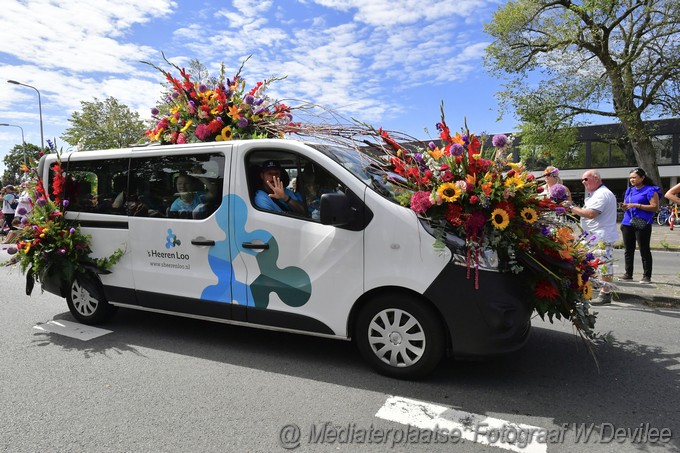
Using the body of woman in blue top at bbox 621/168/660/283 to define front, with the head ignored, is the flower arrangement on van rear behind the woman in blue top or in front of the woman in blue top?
in front

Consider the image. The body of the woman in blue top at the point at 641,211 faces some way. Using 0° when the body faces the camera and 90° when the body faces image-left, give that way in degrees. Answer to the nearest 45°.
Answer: approximately 45°

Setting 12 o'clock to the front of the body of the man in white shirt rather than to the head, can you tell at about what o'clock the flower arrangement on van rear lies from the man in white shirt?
The flower arrangement on van rear is roughly at 11 o'clock from the man in white shirt.

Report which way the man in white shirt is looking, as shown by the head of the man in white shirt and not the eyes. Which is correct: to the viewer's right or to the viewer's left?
to the viewer's left

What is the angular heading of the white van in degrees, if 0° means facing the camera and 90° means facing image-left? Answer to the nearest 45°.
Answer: approximately 315°

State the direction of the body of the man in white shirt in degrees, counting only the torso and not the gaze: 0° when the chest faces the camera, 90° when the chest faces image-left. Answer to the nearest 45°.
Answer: approximately 90°

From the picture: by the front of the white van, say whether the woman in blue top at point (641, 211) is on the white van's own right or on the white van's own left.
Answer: on the white van's own left

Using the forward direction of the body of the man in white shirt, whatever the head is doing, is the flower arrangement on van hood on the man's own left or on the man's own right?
on the man's own left

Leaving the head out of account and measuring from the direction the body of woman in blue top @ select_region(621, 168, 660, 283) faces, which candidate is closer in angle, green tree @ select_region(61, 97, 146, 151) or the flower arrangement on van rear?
the flower arrangement on van rear

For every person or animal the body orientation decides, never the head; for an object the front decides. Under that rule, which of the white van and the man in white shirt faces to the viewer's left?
the man in white shirt

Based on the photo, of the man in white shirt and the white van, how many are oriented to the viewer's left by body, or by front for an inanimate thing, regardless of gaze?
1
